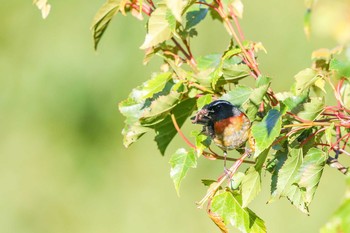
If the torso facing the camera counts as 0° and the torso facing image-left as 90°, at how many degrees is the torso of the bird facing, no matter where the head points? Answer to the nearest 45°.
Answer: approximately 45°
